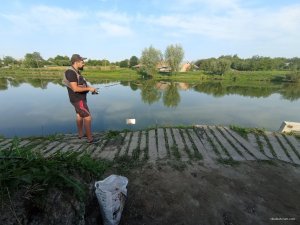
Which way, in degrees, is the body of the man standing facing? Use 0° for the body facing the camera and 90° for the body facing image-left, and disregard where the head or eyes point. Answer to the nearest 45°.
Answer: approximately 270°

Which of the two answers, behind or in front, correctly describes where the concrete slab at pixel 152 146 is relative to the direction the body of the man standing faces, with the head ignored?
in front

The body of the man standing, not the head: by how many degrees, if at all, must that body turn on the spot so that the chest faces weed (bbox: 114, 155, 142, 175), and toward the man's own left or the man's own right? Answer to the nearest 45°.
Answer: approximately 45° to the man's own right

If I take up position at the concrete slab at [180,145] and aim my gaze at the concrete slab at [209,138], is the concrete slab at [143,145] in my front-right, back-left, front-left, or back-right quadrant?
back-left

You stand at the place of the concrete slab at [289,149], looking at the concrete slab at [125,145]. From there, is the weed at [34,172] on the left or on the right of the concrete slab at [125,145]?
left

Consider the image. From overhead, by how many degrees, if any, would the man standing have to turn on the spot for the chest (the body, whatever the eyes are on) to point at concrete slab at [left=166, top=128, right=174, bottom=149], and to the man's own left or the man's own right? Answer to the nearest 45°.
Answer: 0° — they already face it

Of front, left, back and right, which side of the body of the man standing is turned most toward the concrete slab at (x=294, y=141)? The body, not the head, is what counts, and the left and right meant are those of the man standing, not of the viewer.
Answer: front

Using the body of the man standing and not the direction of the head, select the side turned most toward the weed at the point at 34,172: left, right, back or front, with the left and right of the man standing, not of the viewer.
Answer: right
